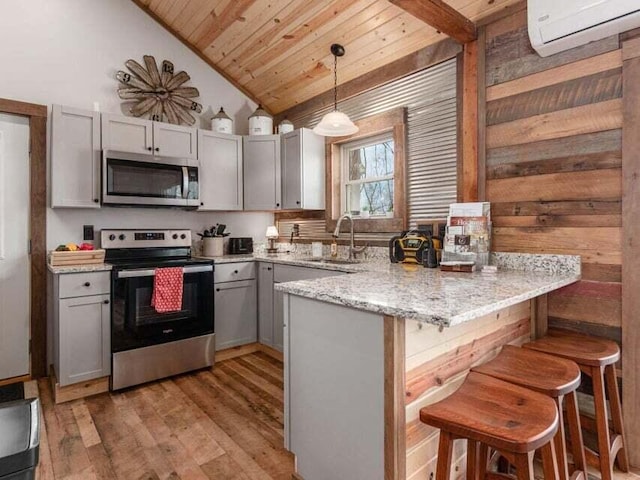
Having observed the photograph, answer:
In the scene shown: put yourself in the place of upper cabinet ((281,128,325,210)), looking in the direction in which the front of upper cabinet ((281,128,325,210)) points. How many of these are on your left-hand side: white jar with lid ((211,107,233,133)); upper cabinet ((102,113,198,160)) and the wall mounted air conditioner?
1

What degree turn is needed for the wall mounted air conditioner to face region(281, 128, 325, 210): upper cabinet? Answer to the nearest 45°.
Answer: approximately 45° to its right

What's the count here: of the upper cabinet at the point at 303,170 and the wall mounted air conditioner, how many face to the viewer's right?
0

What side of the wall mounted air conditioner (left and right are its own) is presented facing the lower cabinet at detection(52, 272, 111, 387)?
front

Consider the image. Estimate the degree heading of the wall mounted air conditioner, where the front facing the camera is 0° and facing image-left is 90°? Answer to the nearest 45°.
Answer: approximately 45°

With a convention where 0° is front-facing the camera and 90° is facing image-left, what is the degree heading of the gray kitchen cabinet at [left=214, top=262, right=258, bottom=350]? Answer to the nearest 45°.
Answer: approximately 315°

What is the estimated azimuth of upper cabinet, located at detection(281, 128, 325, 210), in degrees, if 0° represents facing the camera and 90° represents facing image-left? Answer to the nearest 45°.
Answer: approximately 45°

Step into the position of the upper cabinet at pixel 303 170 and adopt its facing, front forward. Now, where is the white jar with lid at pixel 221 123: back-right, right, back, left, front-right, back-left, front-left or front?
front-right

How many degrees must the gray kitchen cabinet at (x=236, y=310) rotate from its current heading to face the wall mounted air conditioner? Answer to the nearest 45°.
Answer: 0° — it already faces it

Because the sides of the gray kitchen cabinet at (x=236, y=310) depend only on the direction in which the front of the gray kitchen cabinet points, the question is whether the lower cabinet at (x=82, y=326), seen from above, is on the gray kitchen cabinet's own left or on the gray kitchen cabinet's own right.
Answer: on the gray kitchen cabinet's own right

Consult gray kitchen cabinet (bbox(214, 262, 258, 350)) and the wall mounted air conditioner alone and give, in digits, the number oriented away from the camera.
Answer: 0

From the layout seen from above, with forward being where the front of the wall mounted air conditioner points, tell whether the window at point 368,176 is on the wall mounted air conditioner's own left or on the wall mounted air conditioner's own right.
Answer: on the wall mounted air conditioner's own right
